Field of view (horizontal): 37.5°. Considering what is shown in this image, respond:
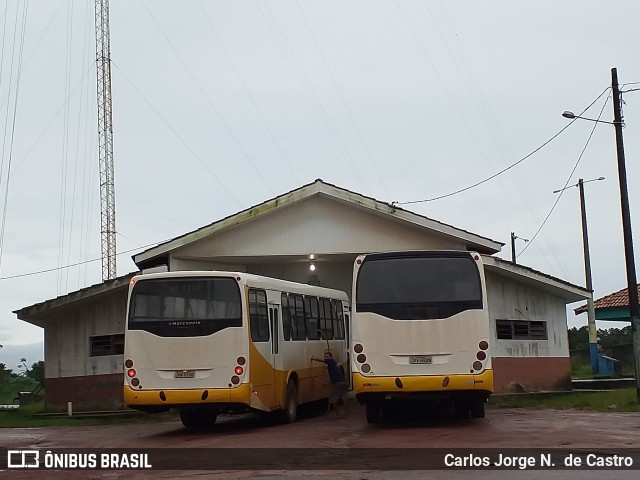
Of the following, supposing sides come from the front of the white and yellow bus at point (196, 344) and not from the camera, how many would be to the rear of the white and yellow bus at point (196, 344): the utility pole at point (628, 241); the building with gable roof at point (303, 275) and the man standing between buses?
0

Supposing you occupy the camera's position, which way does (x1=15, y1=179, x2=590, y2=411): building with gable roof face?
facing the viewer

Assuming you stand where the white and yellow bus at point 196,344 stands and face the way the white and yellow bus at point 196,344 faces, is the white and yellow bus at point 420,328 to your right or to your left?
on your right

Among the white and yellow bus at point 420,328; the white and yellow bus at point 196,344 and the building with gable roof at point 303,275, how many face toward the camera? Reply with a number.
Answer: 1

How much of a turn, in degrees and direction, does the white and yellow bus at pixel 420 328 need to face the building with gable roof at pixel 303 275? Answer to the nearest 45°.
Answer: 0° — it already faces it

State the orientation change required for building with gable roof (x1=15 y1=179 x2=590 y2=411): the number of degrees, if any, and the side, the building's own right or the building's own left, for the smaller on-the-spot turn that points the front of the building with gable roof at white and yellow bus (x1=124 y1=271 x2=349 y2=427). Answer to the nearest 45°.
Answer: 0° — it already faces it

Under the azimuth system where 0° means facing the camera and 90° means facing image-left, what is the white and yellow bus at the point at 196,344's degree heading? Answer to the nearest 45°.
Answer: approximately 225°

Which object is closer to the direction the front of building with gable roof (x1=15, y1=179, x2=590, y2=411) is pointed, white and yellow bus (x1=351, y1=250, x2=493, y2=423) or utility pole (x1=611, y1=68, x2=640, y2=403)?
the white and yellow bus

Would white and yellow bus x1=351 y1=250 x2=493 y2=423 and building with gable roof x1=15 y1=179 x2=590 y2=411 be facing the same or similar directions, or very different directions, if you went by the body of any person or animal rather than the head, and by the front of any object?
very different directions

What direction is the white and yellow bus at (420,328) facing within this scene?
away from the camera

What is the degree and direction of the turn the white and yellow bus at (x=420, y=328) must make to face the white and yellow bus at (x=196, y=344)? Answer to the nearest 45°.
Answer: approximately 90° to its left

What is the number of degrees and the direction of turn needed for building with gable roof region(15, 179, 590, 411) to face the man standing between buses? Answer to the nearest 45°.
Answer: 0° — it already faces them

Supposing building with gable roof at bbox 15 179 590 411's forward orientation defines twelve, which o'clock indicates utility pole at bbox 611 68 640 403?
The utility pole is roughly at 10 o'clock from the building with gable roof.

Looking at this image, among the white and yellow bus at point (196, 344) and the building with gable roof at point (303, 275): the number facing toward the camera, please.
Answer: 1

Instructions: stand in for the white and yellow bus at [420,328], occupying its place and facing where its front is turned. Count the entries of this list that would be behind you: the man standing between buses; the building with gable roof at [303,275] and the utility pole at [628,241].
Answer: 0

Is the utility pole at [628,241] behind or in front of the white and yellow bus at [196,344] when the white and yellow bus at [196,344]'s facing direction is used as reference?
in front
